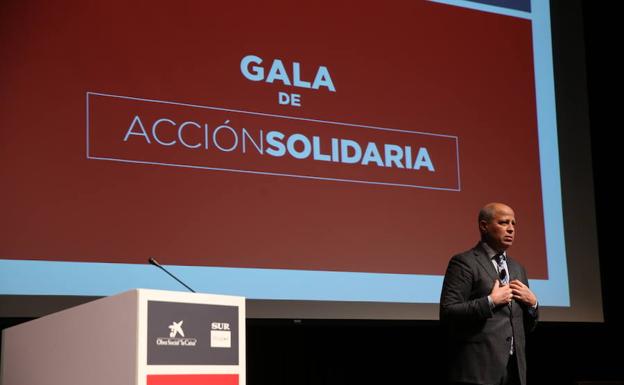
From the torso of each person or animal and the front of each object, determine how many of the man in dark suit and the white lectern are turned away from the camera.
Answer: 0

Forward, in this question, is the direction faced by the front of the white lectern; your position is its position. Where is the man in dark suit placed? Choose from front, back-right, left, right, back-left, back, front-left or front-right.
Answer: left

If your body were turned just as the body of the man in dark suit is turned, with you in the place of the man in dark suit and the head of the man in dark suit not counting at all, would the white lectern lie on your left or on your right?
on your right

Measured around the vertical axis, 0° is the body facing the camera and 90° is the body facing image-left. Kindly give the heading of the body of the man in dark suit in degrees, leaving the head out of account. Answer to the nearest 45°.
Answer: approximately 315°

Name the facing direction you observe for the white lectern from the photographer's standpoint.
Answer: facing the viewer and to the right of the viewer
